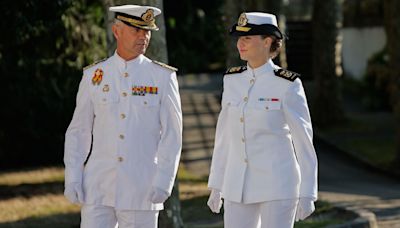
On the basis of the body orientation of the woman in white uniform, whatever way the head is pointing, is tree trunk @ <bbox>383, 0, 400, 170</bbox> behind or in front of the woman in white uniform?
behind

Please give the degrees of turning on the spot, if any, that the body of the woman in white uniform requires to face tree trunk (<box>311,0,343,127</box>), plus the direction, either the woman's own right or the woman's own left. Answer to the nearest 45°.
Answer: approximately 135° to the woman's own right

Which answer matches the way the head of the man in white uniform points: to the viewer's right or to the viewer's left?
to the viewer's right

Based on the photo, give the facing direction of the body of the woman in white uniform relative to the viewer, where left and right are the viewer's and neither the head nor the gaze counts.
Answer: facing the viewer and to the left of the viewer

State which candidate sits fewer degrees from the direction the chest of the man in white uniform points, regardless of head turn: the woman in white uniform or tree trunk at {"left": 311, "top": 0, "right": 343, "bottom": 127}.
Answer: the woman in white uniform

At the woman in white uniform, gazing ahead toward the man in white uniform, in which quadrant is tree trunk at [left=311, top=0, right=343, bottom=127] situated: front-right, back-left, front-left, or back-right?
back-right

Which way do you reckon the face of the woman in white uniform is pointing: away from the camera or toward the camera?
toward the camera

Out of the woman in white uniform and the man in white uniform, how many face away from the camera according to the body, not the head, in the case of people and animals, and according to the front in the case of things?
0

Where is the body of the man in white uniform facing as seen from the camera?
toward the camera
